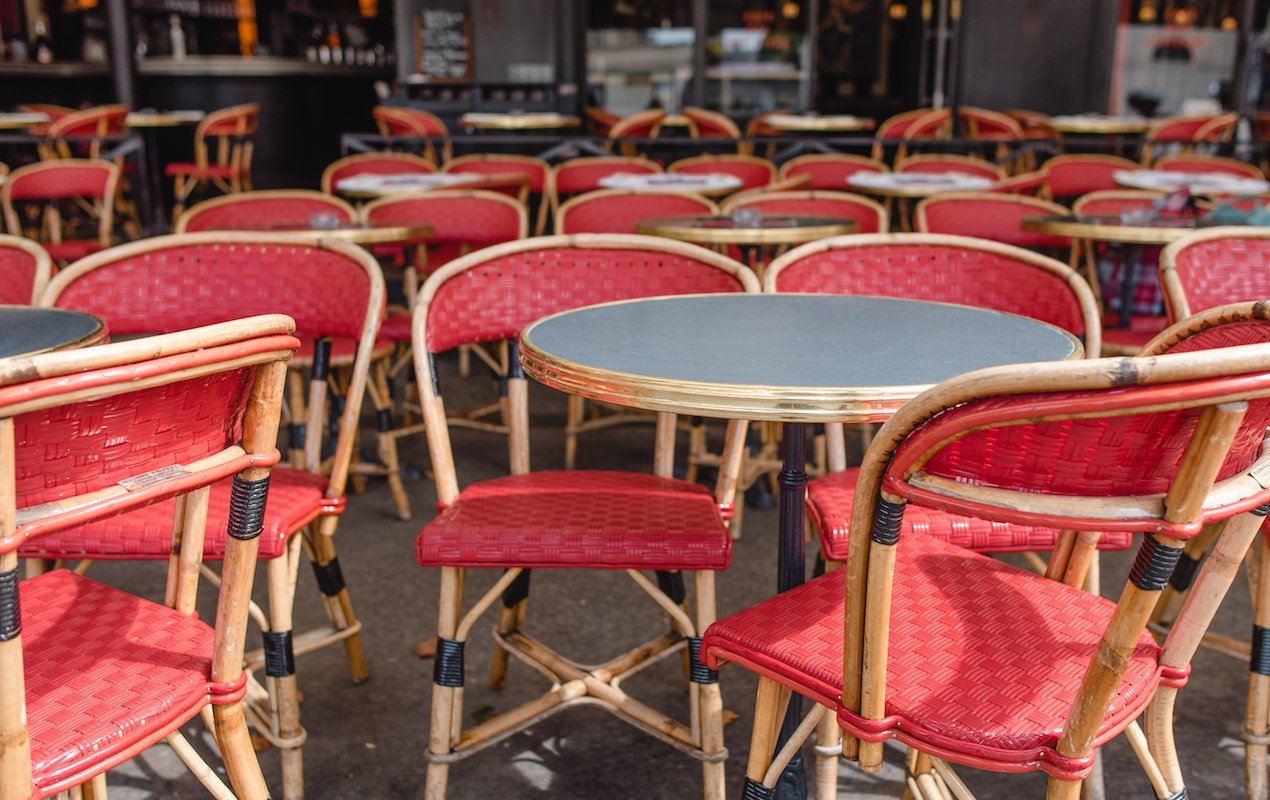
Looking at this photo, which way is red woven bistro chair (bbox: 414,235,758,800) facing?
toward the camera

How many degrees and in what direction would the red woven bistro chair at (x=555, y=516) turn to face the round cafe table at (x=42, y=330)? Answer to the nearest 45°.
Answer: approximately 90° to its right

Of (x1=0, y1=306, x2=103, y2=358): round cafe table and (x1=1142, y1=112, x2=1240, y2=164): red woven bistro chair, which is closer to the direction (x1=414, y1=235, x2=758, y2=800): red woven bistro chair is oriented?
the round cafe table

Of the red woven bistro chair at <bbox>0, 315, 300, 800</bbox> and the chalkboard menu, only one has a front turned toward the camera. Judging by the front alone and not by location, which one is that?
the chalkboard menu

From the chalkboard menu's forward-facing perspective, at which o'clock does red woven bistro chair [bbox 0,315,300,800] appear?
The red woven bistro chair is roughly at 12 o'clock from the chalkboard menu.

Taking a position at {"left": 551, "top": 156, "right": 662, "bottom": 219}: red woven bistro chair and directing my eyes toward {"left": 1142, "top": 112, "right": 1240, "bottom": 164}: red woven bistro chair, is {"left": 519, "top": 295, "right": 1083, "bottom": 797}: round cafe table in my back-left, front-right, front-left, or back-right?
back-right

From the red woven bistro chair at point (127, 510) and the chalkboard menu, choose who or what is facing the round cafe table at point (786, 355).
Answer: the chalkboard menu

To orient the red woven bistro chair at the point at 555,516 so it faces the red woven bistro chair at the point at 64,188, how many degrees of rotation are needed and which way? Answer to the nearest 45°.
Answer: approximately 135° to its right

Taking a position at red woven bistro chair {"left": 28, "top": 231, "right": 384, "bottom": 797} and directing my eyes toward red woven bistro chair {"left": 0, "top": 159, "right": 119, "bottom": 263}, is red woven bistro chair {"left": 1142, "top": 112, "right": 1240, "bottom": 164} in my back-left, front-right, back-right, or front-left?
front-right

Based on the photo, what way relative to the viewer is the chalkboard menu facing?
toward the camera

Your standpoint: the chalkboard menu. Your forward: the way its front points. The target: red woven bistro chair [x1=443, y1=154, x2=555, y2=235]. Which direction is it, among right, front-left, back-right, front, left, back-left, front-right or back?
front

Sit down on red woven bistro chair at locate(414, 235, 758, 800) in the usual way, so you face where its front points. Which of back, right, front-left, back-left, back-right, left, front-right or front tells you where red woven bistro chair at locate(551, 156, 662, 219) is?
back
